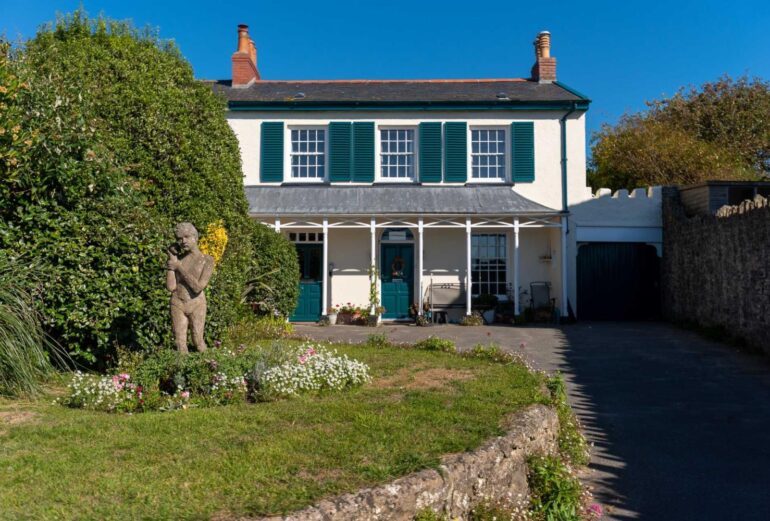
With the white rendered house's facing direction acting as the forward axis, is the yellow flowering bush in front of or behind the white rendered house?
in front

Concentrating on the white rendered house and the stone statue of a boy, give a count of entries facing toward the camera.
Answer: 2

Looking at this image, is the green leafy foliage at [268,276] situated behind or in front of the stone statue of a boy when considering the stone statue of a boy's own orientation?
behind

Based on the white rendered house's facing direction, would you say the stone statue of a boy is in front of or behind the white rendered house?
in front

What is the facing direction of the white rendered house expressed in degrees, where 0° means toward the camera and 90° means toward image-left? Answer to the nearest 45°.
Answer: approximately 0°

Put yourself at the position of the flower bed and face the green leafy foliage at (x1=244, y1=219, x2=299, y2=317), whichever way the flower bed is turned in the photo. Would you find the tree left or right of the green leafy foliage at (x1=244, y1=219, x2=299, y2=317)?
right

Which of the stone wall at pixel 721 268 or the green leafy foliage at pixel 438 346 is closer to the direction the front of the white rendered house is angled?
the green leafy foliage

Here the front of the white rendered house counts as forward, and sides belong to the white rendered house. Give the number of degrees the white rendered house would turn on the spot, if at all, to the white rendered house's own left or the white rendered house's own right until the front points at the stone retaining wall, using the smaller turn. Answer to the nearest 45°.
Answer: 0° — it already faces it

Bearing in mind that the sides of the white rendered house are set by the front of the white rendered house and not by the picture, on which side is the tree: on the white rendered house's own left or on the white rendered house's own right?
on the white rendered house's own left

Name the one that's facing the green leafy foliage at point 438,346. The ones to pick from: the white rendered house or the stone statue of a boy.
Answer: the white rendered house

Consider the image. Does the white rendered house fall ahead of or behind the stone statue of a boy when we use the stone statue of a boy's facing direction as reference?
behind

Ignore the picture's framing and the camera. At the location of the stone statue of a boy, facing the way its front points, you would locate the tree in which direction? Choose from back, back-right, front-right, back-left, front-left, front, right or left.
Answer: back-left
